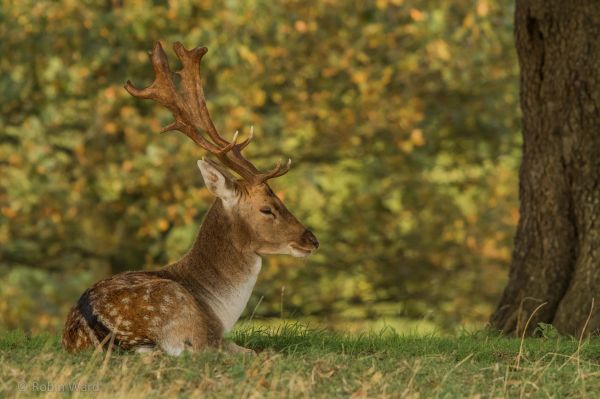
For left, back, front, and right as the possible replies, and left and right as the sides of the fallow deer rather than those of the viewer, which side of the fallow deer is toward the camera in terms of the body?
right

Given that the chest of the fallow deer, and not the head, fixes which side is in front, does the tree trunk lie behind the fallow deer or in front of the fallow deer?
in front
